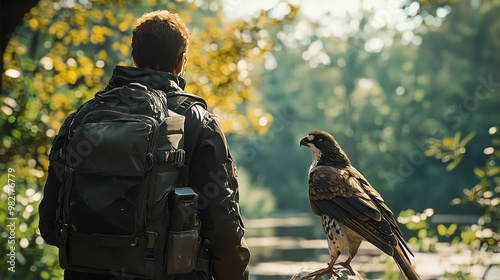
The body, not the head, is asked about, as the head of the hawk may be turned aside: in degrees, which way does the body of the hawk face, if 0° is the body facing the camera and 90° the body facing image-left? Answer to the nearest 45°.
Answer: approximately 90°
